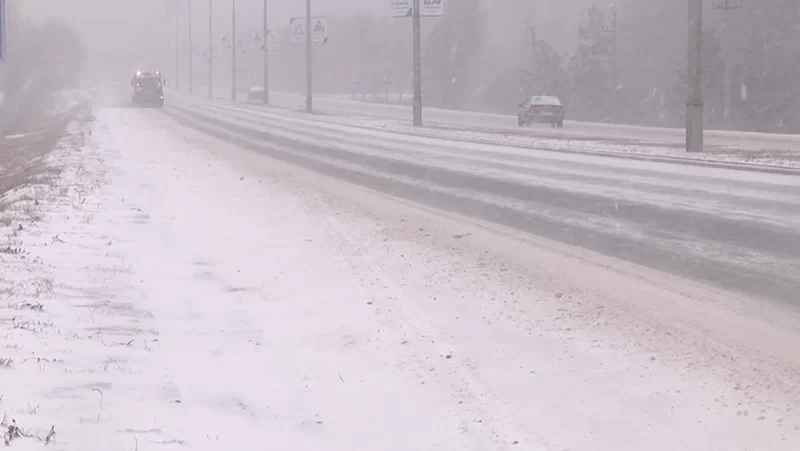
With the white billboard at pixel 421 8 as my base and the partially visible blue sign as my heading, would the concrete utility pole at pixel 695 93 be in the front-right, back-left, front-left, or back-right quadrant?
front-left

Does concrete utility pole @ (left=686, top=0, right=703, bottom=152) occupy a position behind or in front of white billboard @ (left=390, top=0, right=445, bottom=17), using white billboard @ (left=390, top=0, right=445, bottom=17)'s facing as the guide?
in front

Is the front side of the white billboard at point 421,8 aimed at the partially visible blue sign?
yes

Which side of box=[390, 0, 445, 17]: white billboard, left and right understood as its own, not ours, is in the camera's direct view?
front

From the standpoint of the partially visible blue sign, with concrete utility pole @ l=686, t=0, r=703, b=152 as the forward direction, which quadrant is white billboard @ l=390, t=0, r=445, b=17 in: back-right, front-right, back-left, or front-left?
front-left

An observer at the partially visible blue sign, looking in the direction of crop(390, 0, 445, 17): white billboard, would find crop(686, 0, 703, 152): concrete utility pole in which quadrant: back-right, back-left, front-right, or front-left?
front-right
